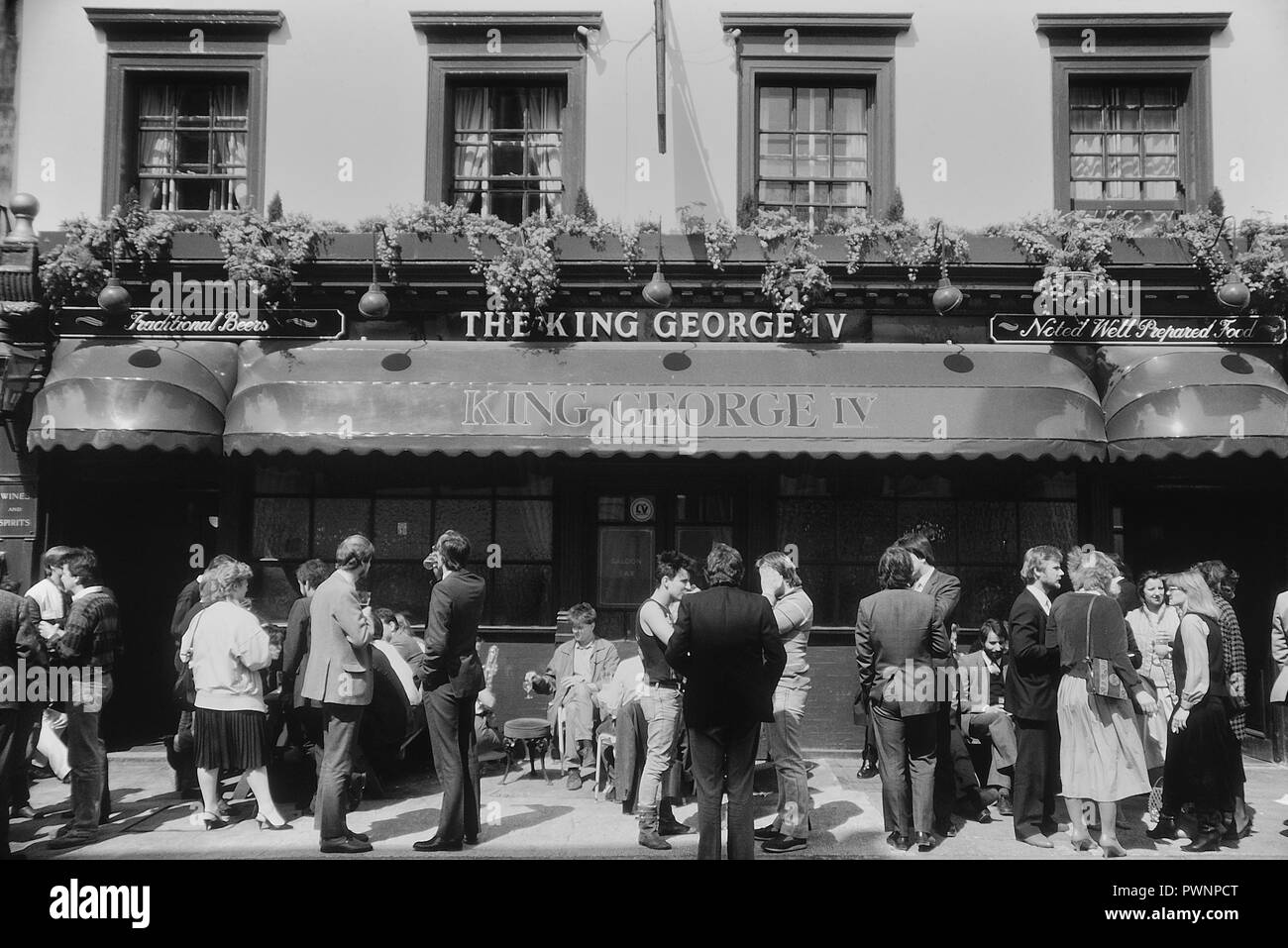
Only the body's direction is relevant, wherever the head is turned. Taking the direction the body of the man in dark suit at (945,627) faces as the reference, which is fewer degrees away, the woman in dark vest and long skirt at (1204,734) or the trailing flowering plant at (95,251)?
the trailing flowering plant

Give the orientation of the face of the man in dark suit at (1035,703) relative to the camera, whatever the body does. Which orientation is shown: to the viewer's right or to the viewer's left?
to the viewer's right

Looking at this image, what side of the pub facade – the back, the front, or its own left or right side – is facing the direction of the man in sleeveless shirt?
front

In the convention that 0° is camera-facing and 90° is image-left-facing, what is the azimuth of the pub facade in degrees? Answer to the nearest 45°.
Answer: approximately 0°

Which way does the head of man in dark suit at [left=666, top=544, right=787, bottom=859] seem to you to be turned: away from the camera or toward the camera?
away from the camera

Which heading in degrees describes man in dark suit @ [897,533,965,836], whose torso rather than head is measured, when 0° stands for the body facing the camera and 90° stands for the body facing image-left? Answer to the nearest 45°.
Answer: approximately 45°

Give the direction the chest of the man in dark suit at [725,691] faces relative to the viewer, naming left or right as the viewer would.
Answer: facing away from the viewer

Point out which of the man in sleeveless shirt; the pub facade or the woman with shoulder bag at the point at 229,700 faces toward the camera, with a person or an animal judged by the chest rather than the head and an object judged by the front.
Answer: the pub facade

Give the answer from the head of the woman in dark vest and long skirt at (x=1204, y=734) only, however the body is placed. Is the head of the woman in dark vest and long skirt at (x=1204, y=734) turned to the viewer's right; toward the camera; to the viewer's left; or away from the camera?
to the viewer's left

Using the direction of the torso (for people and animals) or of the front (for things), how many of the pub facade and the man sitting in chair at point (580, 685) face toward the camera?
2

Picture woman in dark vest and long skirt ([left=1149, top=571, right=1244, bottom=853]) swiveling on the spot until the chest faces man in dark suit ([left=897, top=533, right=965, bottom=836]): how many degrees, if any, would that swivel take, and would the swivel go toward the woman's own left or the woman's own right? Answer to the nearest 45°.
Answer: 0° — they already face them
